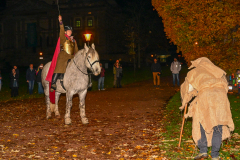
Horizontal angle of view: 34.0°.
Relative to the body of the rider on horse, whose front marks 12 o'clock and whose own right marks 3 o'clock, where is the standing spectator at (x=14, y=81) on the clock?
The standing spectator is roughly at 7 o'clock from the rider on horse.

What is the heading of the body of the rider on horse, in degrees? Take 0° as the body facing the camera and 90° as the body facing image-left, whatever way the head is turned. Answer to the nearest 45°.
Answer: approximately 315°

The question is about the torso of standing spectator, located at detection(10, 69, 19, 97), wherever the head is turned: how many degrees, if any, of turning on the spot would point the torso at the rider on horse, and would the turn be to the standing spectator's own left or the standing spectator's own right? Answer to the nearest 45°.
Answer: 0° — they already face them

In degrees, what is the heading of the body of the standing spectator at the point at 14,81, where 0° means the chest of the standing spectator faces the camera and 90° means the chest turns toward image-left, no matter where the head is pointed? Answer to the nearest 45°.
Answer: approximately 0°
